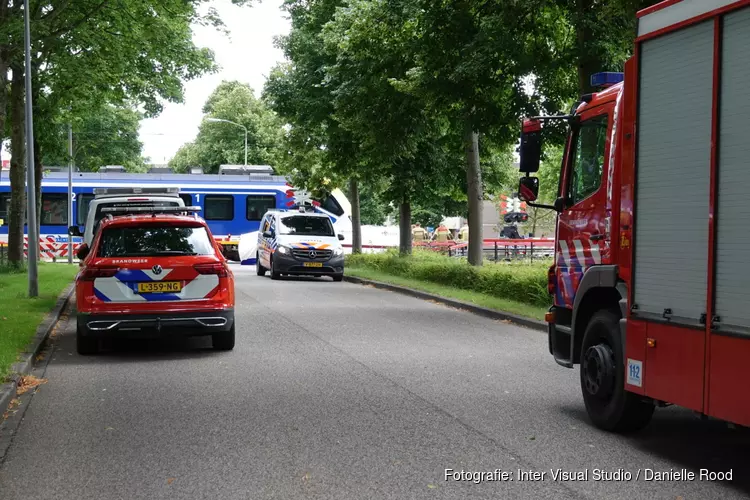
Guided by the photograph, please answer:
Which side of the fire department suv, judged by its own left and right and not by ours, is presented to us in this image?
back

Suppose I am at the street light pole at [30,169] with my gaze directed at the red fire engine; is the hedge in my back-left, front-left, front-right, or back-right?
front-left

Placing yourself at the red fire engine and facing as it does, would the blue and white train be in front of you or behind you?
in front

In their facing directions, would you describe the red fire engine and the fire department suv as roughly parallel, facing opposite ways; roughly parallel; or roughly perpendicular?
roughly parallel
